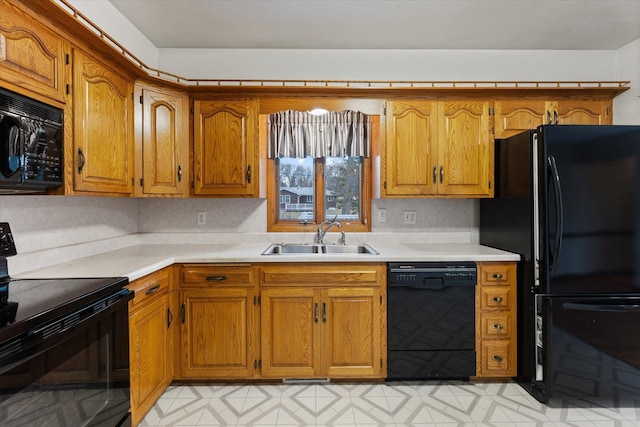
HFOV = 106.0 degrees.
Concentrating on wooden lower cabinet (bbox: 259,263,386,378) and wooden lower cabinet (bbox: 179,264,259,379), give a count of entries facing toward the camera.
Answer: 2

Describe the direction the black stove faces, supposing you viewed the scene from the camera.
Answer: facing the viewer and to the right of the viewer

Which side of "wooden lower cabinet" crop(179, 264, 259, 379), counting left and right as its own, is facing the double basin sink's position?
left

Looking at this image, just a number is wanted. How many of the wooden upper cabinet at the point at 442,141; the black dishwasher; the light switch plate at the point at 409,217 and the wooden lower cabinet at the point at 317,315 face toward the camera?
4

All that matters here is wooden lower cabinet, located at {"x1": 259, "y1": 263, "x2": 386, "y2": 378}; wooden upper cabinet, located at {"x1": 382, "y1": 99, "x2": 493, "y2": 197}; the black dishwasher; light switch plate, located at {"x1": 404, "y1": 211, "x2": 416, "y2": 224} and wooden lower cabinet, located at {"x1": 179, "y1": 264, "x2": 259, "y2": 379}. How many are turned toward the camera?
5

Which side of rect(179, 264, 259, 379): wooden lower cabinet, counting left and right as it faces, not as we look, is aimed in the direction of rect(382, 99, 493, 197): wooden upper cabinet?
left

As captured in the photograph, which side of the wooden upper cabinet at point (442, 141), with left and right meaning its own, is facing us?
front

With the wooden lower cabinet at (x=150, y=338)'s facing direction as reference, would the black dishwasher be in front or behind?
in front

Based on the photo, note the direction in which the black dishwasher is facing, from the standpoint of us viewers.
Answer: facing the viewer

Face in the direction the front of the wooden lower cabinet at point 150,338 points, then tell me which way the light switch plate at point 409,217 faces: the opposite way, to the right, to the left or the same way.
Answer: to the right

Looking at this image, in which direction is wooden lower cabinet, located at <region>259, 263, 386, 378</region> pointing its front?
toward the camera
